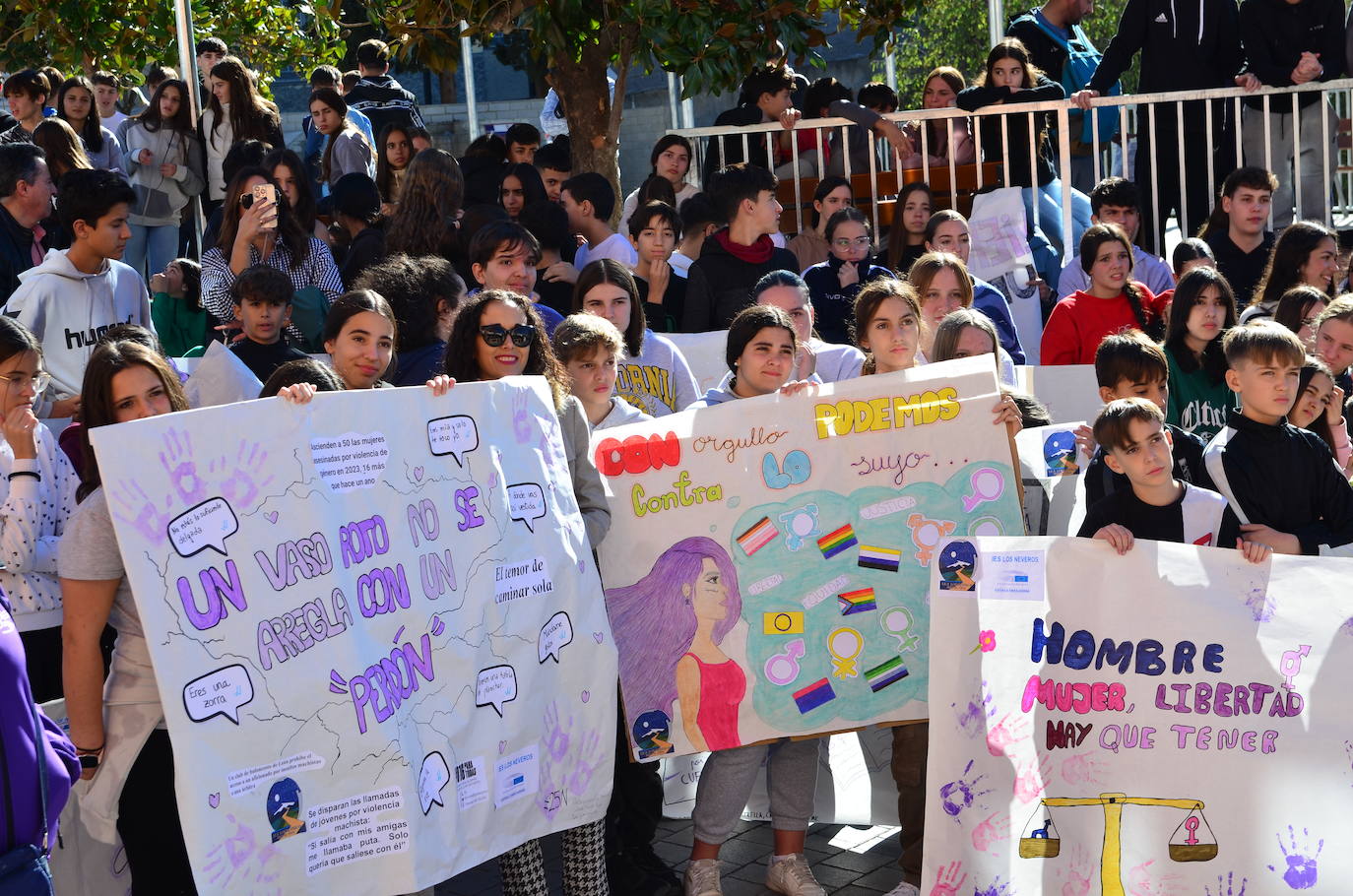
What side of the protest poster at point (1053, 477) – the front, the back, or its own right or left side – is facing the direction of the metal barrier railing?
back

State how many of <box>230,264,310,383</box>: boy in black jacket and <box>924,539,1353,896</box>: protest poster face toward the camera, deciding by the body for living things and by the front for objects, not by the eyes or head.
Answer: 2

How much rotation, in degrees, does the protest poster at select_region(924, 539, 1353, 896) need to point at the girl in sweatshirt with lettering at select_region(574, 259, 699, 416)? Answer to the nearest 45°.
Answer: approximately 135° to its right

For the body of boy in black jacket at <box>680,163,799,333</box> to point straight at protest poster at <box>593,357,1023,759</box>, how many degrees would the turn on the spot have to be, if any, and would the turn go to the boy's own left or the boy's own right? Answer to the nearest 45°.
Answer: approximately 45° to the boy's own right

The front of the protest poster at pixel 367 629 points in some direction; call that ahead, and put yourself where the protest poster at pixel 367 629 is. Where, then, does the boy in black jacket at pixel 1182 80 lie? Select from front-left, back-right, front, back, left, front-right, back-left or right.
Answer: back-left

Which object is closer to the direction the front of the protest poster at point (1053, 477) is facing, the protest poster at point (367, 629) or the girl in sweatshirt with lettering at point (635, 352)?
the protest poster

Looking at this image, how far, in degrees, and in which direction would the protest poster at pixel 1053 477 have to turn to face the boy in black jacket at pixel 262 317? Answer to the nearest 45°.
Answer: approximately 90° to its right

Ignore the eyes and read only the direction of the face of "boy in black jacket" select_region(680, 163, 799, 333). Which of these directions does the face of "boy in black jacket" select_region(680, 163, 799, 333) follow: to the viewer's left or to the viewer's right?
to the viewer's right

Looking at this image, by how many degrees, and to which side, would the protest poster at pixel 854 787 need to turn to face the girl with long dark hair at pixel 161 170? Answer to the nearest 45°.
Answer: approximately 135° to its right
